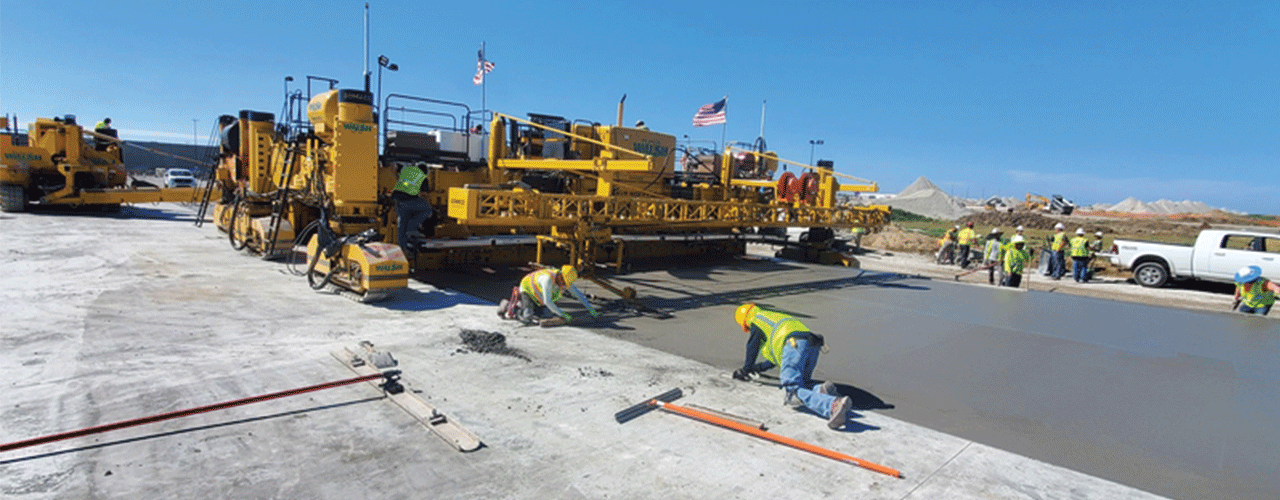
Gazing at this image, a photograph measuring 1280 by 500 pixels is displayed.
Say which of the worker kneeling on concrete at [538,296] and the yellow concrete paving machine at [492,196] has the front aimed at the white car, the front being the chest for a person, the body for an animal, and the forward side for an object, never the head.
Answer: the yellow concrete paving machine

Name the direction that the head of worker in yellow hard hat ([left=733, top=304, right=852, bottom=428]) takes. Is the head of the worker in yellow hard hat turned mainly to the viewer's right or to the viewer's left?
to the viewer's left

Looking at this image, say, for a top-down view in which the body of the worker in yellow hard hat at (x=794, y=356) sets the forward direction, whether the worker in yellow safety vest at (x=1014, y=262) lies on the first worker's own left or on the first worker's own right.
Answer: on the first worker's own right

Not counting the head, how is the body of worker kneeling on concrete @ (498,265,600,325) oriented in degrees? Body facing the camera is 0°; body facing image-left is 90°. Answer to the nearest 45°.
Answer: approximately 270°

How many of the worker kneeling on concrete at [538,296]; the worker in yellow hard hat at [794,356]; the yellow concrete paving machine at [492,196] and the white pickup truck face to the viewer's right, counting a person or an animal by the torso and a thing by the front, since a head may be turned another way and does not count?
2

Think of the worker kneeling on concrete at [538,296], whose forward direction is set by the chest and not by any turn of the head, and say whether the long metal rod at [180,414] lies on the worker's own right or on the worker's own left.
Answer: on the worker's own right

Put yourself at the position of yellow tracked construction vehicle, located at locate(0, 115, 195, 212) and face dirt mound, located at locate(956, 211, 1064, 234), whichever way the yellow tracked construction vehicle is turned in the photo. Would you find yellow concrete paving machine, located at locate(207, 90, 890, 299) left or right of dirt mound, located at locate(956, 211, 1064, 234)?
right

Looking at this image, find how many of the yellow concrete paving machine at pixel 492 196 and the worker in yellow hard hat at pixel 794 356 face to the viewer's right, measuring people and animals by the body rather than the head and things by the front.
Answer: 0

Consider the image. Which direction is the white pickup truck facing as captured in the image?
to the viewer's right

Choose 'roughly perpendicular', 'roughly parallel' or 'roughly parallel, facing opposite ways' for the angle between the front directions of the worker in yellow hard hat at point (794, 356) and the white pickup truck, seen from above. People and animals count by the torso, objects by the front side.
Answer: roughly parallel, facing opposite ways

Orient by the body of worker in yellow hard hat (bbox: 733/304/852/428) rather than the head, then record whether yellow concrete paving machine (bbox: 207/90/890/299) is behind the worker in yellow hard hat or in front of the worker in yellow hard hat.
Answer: in front

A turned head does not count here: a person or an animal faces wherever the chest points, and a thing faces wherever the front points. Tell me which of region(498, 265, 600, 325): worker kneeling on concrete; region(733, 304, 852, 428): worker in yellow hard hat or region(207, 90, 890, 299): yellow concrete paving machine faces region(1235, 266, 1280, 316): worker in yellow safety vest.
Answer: the worker kneeling on concrete

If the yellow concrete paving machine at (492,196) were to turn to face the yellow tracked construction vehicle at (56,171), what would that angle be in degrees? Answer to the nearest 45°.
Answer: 0° — it already faces it

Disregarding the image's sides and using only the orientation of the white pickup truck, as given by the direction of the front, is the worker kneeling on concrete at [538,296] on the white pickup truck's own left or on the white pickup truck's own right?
on the white pickup truck's own right

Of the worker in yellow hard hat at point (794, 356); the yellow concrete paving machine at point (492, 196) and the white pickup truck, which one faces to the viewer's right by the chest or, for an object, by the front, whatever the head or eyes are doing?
the white pickup truck

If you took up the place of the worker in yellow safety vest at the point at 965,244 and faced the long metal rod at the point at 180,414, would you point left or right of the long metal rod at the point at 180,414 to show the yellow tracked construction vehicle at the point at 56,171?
right

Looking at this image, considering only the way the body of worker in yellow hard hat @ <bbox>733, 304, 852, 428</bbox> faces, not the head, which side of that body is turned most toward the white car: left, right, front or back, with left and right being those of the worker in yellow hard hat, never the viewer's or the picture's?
front

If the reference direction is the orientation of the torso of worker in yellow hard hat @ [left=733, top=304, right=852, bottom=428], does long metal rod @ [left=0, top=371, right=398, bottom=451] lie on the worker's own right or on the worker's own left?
on the worker's own left
